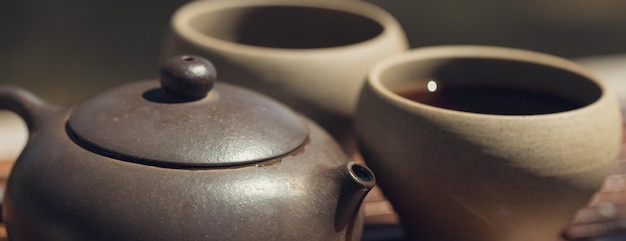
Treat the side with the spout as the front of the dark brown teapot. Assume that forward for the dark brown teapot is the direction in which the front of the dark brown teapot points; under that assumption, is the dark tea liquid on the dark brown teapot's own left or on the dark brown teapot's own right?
on the dark brown teapot's own left

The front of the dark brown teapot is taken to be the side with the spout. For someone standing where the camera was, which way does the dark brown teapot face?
facing the viewer and to the right of the viewer
